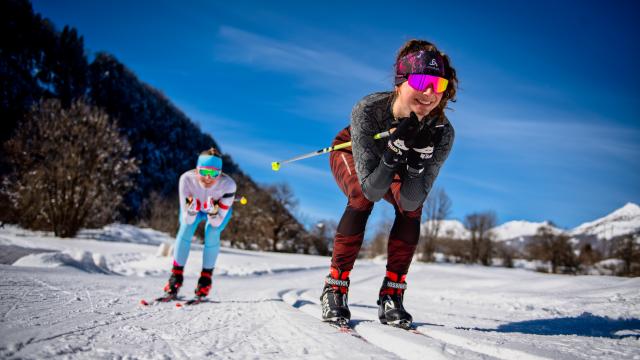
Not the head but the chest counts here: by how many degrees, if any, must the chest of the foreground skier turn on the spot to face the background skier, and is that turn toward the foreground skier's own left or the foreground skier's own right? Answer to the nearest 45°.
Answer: approximately 180°

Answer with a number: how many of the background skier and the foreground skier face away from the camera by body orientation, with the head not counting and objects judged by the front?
0

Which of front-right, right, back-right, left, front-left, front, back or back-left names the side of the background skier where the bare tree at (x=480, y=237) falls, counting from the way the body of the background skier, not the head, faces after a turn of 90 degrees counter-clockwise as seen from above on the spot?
front-left

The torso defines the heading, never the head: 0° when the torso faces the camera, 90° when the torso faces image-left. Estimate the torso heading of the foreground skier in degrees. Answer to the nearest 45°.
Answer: approximately 315°

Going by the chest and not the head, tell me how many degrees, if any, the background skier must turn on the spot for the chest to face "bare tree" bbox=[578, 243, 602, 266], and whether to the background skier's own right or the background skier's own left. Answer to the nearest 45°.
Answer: approximately 135° to the background skier's own left

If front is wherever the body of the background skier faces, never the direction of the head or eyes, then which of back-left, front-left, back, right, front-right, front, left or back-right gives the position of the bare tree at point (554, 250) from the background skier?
back-left

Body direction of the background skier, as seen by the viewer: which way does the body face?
toward the camera
